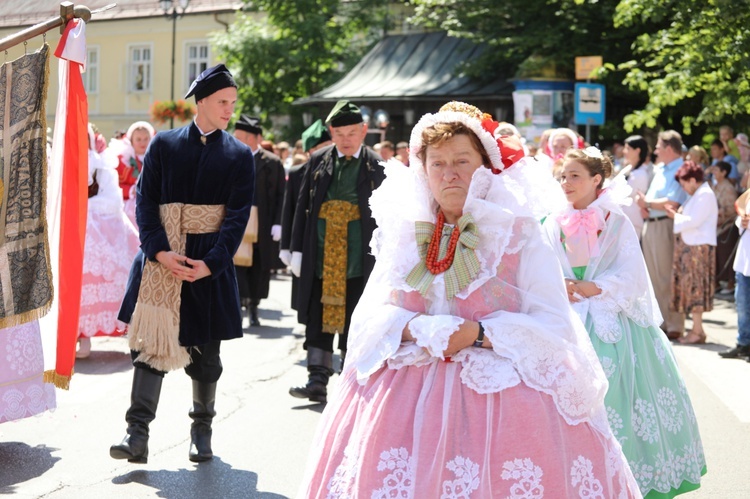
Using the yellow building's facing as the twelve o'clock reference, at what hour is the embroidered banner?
The embroidered banner is roughly at 12 o'clock from the yellow building.

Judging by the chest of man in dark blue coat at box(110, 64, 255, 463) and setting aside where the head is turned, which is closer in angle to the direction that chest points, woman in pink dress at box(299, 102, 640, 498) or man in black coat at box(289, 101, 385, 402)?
the woman in pink dress

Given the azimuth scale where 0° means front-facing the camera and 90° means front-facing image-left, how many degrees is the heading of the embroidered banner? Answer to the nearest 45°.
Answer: approximately 0°

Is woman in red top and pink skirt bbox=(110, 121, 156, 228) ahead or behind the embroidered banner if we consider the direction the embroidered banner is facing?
behind

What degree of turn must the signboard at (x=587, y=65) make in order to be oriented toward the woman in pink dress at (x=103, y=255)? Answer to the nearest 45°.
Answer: approximately 45° to its right
